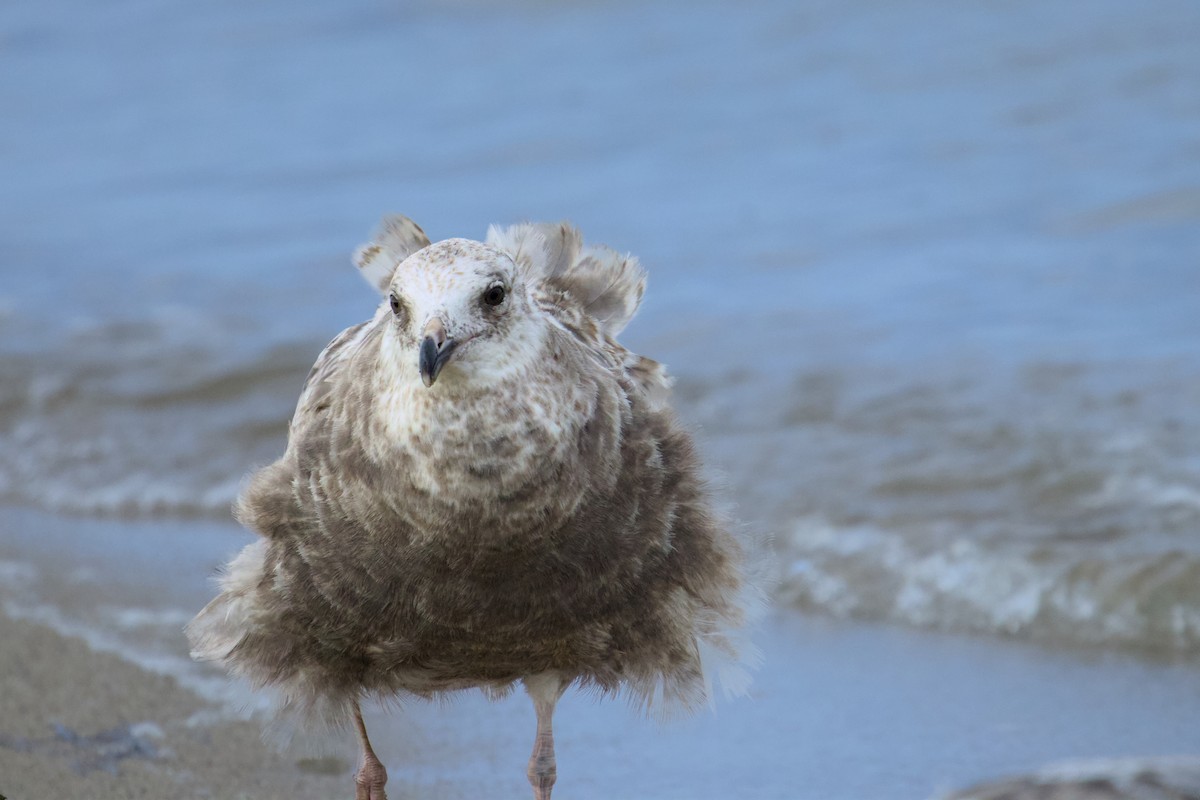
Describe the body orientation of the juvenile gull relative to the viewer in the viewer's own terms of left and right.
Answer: facing the viewer
